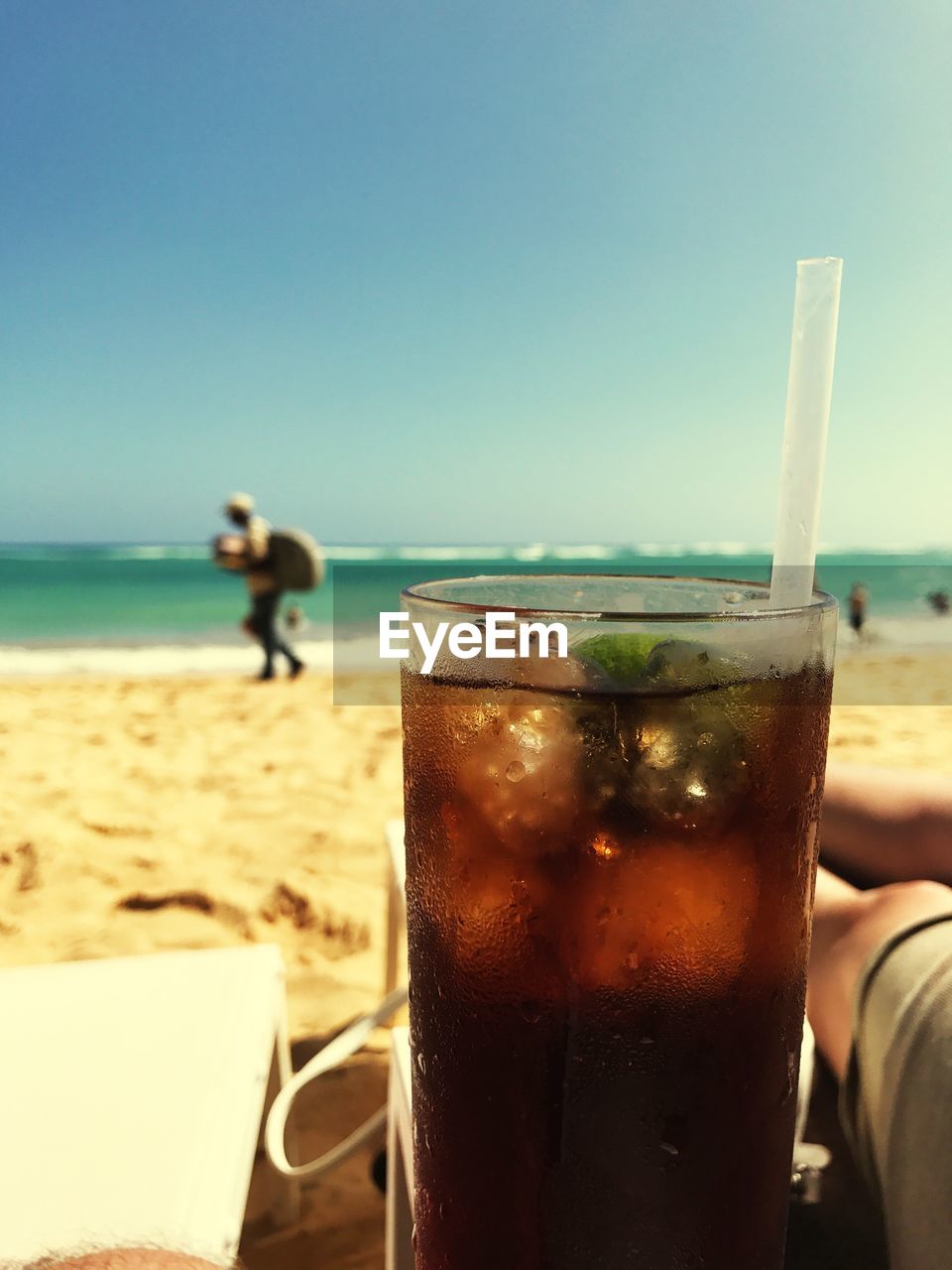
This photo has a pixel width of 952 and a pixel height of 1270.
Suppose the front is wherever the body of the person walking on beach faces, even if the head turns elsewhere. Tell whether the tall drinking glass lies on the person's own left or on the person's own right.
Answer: on the person's own left

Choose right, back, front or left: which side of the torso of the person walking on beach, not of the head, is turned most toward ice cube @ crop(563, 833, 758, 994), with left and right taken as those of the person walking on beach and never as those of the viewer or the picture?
left

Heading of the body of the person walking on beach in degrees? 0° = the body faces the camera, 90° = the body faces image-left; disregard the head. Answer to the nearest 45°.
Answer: approximately 90°

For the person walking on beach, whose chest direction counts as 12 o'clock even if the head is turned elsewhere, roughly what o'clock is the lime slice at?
The lime slice is roughly at 9 o'clock from the person walking on beach.

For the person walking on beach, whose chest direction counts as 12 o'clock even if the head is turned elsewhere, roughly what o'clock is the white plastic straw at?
The white plastic straw is roughly at 9 o'clock from the person walking on beach.

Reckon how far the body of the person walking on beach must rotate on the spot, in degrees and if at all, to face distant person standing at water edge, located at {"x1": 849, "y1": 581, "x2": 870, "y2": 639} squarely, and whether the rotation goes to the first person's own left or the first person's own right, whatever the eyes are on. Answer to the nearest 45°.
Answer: approximately 180°

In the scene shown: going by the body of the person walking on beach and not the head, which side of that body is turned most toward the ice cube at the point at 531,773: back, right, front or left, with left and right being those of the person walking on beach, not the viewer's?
left

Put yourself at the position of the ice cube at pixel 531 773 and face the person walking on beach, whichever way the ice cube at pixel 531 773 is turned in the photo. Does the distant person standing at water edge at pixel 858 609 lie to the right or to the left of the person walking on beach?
right

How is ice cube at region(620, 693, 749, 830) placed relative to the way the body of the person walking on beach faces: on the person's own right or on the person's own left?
on the person's own left

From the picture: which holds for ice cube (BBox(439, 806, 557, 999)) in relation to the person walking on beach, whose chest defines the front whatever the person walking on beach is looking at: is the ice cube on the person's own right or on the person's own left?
on the person's own left
